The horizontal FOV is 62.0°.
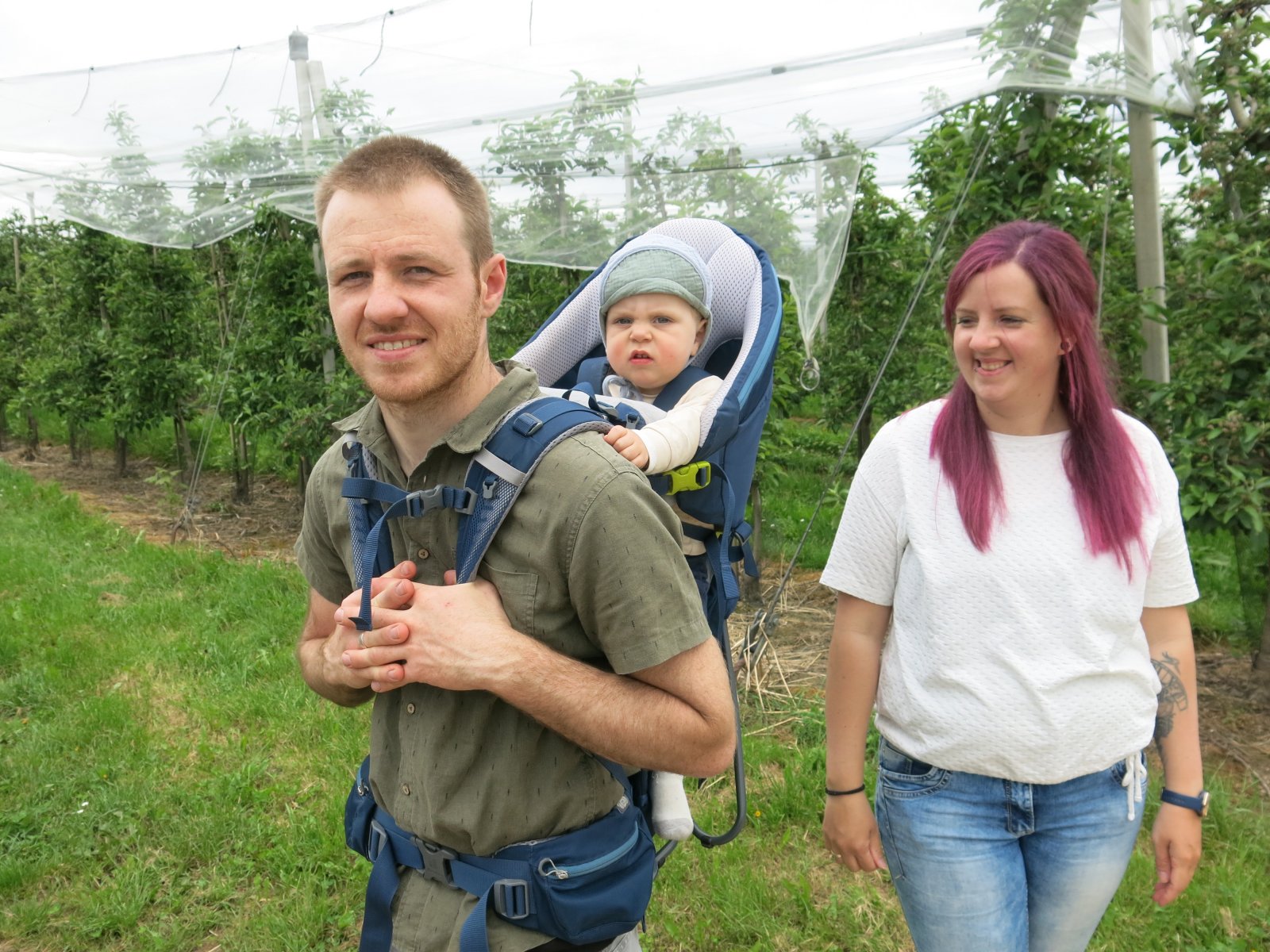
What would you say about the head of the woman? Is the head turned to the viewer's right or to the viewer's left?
to the viewer's left

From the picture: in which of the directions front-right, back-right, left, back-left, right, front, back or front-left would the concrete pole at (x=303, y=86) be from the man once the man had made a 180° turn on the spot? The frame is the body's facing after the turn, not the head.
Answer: front-left

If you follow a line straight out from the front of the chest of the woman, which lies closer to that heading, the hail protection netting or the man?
the man

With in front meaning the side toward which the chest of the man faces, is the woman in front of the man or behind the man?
behind

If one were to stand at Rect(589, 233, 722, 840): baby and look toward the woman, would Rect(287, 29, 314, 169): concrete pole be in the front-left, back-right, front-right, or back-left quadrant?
back-left

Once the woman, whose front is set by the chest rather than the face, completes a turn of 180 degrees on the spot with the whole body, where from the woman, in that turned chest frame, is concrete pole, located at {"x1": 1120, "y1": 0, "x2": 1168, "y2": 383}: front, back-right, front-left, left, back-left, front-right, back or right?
front

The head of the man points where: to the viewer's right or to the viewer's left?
to the viewer's left

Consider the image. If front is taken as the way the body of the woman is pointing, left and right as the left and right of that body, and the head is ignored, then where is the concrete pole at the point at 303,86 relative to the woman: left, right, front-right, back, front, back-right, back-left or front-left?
back-right
